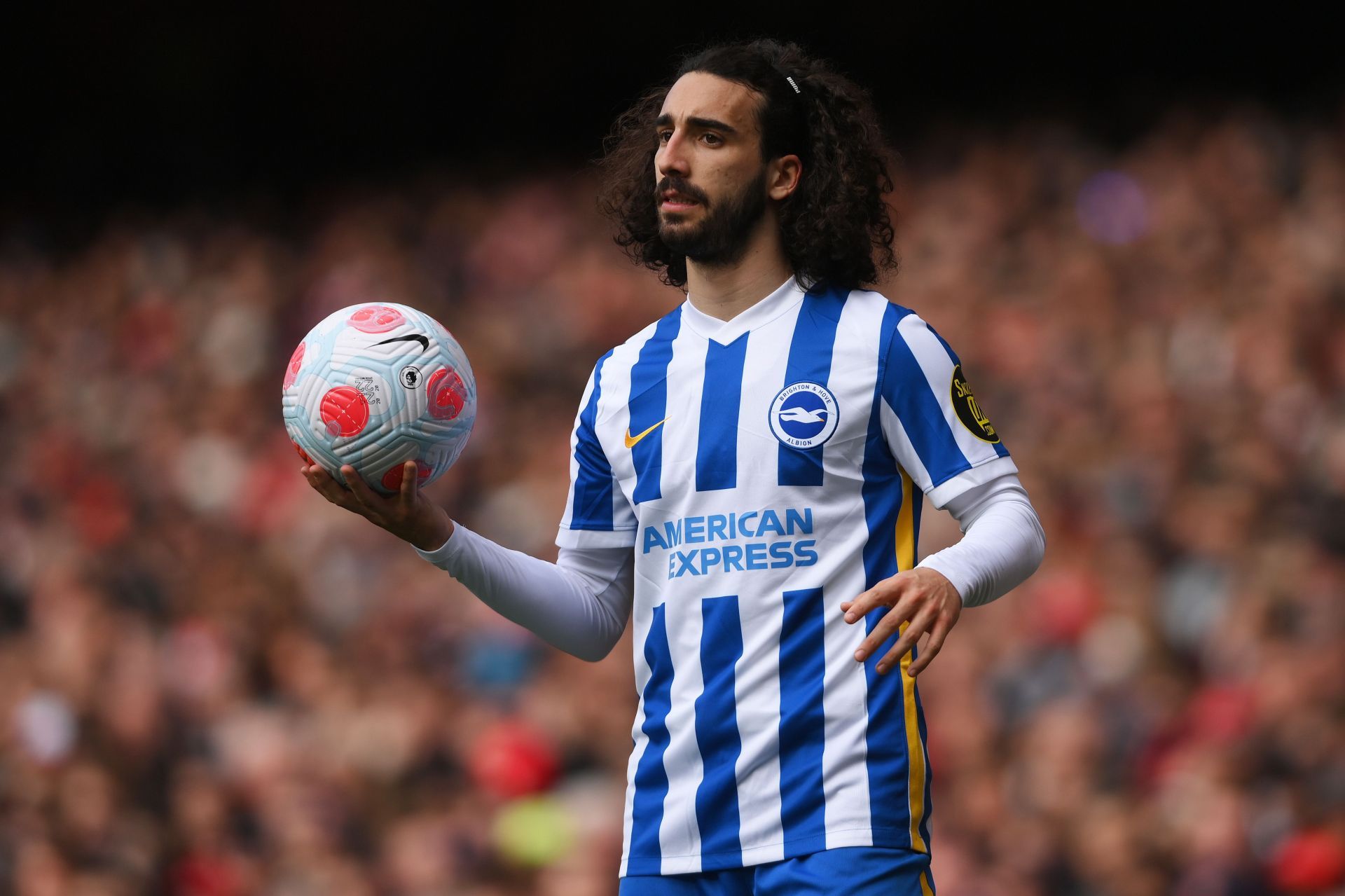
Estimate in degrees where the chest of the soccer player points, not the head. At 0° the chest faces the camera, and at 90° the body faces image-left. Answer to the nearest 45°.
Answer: approximately 45°

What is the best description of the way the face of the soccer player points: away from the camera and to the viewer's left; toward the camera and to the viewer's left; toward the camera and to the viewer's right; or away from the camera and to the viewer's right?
toward the camera and to the viewer's left
